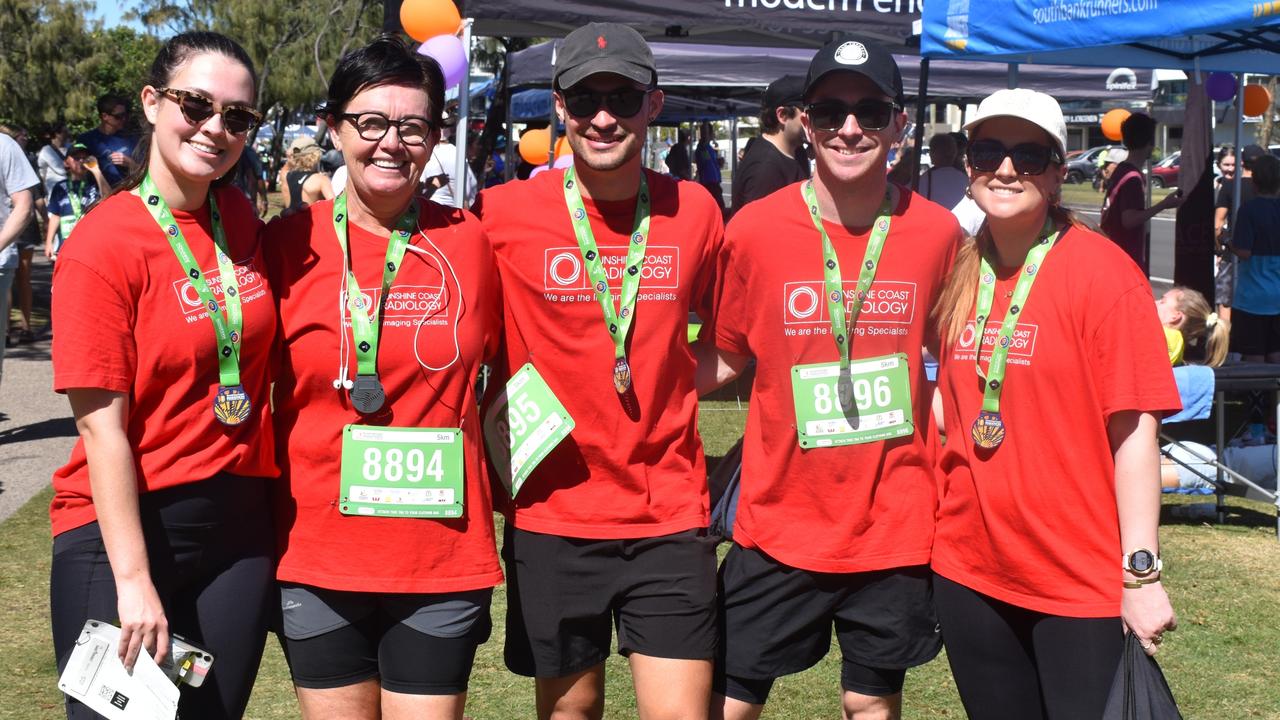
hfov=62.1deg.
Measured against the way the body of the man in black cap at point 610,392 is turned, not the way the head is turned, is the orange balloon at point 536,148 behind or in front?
behind

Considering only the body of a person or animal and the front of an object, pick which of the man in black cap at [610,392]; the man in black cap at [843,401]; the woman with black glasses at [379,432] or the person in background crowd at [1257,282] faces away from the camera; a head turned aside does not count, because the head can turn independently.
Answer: the person in background crowd

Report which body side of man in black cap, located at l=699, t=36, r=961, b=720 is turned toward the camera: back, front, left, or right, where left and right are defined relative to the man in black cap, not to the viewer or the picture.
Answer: front

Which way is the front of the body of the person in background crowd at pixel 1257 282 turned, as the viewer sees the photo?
away from the camera

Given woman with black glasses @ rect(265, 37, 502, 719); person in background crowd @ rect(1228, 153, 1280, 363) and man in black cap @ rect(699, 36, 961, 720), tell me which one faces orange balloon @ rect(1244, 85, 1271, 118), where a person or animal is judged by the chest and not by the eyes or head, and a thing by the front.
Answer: the person in background crowd

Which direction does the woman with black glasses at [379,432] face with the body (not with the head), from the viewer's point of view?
toward the camera

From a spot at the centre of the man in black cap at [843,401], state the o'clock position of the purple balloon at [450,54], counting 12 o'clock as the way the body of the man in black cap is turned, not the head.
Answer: The purple balloon is roughly at 5 o'clock from the man in black cap.

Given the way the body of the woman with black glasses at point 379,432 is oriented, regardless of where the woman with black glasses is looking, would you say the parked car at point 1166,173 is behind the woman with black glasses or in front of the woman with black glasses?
behind

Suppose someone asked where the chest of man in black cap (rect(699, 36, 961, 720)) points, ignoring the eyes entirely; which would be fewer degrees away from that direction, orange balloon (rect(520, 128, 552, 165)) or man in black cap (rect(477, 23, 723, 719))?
the man in black cap

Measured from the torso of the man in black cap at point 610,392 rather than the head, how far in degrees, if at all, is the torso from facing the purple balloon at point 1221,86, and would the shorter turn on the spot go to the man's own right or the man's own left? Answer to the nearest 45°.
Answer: approximately 135° to the man's own left

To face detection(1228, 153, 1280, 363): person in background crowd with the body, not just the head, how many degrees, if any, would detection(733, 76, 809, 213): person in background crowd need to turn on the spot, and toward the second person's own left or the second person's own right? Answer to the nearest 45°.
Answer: approximately 45° to the second person's own left

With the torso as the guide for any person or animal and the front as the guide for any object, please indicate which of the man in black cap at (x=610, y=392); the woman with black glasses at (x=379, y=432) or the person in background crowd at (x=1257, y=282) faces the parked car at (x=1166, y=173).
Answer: the person in background crowd

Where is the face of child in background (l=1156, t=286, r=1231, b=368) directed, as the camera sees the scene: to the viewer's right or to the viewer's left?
to the viewer's left

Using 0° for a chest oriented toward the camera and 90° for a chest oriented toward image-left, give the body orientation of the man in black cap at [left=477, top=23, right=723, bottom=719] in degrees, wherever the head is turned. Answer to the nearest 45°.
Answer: approximately 0°

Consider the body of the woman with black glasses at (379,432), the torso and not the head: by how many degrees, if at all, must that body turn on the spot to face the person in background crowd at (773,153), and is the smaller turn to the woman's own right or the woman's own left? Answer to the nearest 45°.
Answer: approximately 135° to the woman's own left
